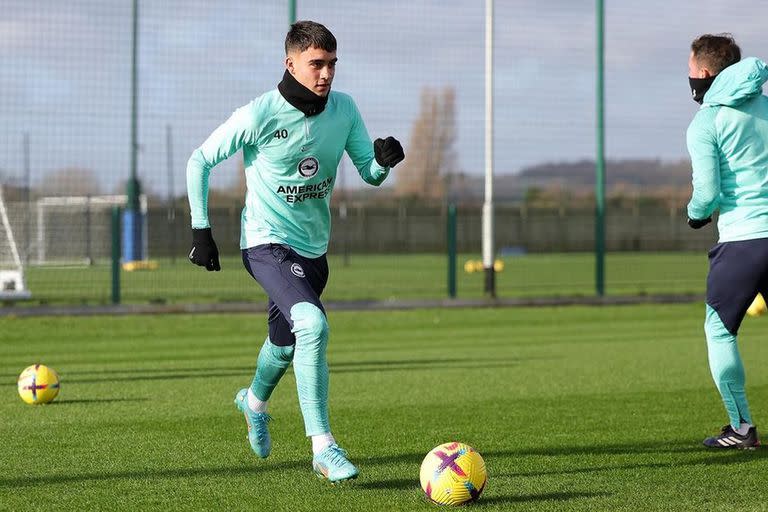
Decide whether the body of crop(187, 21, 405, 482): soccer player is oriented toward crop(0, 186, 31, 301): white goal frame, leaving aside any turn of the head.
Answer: no

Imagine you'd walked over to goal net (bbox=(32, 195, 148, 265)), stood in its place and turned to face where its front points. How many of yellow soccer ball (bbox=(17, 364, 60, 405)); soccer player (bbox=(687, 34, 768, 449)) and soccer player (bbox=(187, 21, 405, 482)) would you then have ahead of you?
3

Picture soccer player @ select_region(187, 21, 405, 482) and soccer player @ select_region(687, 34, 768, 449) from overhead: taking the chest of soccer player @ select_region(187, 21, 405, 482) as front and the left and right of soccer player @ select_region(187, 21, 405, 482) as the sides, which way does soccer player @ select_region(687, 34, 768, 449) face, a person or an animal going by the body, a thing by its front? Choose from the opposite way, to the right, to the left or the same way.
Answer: the opposite way

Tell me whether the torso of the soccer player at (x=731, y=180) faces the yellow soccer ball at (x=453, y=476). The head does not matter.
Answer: no

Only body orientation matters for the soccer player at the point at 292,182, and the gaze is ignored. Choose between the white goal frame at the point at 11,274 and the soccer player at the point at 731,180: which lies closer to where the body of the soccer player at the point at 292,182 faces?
the soccer player

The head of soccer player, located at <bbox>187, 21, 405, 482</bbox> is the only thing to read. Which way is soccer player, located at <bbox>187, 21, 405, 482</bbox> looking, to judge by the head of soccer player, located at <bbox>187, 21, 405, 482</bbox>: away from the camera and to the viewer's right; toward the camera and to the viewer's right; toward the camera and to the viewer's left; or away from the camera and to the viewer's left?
toward the camera and to the viewer's right

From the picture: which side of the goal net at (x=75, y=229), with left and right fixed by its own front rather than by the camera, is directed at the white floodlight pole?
left

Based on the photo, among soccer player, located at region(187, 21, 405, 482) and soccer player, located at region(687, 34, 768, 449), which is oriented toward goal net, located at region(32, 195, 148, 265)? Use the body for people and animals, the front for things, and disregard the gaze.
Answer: soccer player, located at region(687, 34, 768, 449)

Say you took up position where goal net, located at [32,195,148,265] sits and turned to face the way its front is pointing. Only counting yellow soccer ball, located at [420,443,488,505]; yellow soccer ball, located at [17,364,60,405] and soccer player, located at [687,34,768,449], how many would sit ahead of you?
3

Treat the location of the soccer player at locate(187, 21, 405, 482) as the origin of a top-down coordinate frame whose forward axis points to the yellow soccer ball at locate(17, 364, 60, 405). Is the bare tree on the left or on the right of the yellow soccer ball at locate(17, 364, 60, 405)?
right

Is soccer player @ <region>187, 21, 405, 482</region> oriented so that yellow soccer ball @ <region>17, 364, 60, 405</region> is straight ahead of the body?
no

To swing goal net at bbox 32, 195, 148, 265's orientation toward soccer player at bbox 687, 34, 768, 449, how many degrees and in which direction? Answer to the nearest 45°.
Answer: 0° — it already faces them

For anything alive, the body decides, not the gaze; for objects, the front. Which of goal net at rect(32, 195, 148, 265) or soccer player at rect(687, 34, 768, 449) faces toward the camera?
the goal net

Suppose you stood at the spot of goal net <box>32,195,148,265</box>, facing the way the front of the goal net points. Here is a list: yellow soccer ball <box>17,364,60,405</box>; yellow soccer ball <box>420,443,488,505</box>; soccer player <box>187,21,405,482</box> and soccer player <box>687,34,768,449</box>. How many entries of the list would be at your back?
0

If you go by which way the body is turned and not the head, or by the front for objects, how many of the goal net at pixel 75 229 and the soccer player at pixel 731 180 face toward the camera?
1

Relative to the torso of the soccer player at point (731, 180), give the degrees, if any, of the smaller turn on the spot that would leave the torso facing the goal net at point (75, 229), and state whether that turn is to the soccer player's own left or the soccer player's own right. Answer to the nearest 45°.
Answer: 0° — they already face it

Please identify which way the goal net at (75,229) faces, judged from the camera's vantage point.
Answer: facing the viewer

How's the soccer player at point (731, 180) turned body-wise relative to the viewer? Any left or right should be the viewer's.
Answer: facing away from the viewer and to the left of the viewer

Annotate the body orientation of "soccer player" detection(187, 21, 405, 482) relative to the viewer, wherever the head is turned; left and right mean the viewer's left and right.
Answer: facing the viewer and to the right of the viewer
